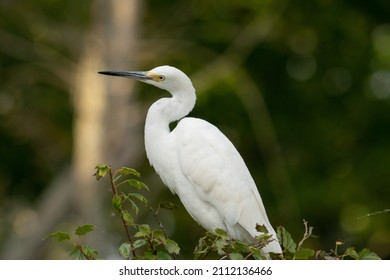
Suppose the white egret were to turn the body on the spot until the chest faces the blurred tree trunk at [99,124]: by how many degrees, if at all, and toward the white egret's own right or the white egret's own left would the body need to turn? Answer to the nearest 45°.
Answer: approximately 90° to the white egret's own right

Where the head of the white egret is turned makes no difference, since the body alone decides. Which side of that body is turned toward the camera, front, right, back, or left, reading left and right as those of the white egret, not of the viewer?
left
